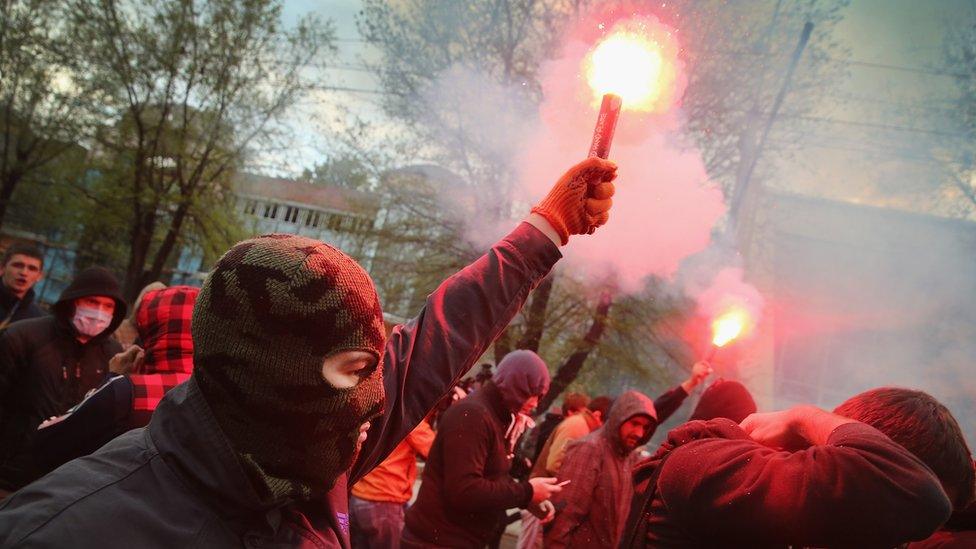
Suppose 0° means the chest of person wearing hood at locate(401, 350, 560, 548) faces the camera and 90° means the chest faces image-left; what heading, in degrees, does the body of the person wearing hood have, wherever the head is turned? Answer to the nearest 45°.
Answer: approximately 270°

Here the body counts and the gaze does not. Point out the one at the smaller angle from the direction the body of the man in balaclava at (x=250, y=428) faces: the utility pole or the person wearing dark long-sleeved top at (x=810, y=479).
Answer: the person wearing dark long-sleeved top

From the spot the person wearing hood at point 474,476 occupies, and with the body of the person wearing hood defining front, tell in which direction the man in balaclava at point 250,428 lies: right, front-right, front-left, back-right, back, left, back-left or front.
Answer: right

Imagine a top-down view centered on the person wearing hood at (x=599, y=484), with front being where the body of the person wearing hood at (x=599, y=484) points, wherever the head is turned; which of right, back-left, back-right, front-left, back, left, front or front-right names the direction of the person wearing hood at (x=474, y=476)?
right

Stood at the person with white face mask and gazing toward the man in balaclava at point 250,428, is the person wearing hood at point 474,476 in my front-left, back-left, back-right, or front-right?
front-left

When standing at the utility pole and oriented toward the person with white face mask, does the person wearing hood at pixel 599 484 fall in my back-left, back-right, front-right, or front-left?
front-left

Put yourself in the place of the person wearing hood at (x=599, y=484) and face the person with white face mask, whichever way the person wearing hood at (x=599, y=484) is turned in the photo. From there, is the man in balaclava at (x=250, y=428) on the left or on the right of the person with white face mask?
left

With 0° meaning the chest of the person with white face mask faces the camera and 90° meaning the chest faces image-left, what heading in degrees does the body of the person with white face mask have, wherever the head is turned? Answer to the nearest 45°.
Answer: approximately 315°

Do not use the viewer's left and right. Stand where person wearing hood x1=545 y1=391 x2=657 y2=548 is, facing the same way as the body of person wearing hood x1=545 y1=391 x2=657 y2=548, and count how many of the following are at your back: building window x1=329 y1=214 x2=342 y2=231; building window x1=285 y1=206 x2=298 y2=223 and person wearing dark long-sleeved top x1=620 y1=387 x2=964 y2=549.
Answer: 2

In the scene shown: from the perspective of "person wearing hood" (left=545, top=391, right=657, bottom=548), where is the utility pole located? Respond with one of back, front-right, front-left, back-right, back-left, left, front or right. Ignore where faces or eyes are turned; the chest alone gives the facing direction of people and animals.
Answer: back-left

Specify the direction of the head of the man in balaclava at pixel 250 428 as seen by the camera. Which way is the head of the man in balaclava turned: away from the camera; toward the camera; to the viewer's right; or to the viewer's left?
to the viewer's right

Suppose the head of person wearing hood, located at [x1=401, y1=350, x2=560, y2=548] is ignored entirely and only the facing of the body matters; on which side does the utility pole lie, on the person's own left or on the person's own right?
on the person's own left

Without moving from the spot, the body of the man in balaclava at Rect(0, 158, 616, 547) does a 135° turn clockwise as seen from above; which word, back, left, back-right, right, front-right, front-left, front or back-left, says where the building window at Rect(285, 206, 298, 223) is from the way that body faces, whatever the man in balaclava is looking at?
back-right

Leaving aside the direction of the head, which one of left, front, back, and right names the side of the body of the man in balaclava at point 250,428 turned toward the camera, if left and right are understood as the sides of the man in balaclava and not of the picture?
right

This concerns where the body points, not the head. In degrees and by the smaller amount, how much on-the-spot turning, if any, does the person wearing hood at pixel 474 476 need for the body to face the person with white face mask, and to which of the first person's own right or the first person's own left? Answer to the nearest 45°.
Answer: approximately 180°

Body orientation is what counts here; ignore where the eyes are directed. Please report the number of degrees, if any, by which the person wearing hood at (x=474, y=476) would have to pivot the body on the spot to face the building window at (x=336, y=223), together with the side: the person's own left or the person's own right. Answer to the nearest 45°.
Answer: approximately 135° to the person's own left
